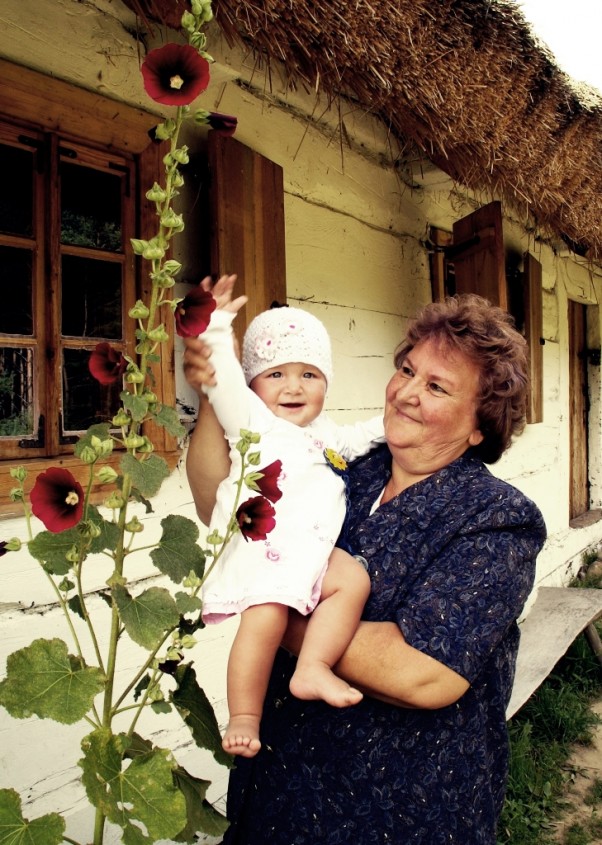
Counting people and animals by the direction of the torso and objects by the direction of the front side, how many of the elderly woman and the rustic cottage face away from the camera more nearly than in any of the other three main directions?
0

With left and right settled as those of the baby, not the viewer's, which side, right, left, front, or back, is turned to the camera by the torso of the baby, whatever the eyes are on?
front

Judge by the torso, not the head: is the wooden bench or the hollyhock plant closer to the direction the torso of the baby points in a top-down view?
the hollyhock plant

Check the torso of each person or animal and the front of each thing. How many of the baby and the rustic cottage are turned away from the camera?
0

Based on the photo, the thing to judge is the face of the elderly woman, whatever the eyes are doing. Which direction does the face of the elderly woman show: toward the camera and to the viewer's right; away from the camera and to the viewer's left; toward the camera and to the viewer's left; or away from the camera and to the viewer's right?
toward the camera and to the viewer's left

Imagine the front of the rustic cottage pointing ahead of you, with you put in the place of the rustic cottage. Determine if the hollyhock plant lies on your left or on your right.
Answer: on your right
